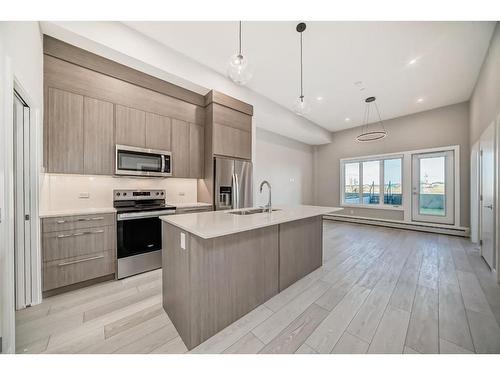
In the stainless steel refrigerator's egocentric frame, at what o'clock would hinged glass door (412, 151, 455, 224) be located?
The hinged glass door is roughly at 10 o'clock from the stainless steel refrigerator.

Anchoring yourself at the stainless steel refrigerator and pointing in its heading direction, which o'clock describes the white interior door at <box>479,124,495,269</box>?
The white interior door is roughly at 11 o'clock from the stainless steel refrigerator.

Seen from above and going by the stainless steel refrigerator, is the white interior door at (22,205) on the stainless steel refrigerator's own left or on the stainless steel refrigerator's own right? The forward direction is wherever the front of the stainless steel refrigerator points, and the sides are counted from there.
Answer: on the stainless steel refrigerator's own right

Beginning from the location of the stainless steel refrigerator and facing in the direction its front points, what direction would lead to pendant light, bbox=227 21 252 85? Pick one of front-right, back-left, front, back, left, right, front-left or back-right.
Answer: front-right

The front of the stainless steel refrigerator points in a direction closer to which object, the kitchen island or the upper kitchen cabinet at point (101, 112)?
the kitchen island

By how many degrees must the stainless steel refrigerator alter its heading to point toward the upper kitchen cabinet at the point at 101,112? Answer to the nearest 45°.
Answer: approximately 90° to its right

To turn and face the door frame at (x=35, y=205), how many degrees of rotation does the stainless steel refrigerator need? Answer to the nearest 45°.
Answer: approximately 90° to its right

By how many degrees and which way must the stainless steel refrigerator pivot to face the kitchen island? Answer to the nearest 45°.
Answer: approximately 45° to its right

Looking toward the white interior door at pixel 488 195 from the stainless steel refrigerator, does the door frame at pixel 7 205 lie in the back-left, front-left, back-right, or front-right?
back-right

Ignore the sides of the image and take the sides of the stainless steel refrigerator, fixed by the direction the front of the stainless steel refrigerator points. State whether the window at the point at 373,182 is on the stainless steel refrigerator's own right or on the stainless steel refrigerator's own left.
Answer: on the stainless steel refrigerator's own left

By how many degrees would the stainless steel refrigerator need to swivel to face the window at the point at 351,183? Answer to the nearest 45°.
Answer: approximately 90° to its left

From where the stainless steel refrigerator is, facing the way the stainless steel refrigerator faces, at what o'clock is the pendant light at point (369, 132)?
The pendant light is roughly at 10 o'clock from the stainless steel refrigerator.

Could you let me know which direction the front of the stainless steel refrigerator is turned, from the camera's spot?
facing the viewer and to the right of the viewer
